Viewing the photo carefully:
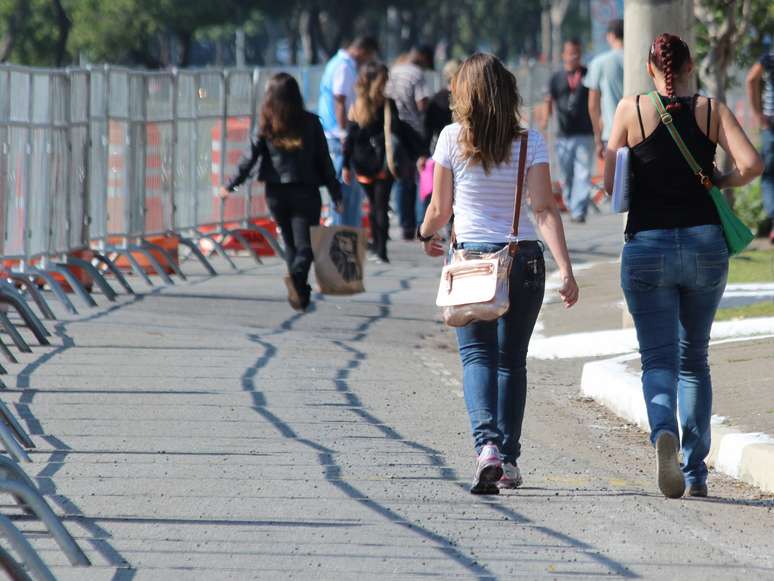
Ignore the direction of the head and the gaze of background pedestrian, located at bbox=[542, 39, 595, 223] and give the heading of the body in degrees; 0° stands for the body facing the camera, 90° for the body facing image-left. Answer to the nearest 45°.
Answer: approximately 0°

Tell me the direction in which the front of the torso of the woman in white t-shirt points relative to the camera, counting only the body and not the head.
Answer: away from the camera

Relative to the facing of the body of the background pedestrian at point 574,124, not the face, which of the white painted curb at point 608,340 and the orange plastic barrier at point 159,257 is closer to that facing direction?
the white painted curb

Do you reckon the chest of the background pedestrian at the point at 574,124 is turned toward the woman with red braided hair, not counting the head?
yes

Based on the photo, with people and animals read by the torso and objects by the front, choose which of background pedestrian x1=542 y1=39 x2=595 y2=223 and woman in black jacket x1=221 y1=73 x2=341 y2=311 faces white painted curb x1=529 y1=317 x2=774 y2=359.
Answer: the background pedestrian

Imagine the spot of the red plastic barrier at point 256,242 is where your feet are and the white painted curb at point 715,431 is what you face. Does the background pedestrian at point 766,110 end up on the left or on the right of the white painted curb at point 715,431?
left

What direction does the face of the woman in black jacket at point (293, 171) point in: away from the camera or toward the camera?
away from the camera

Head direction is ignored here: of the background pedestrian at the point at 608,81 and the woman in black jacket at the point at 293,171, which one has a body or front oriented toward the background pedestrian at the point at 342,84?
the woman in black jacket

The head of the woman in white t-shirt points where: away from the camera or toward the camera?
away from the camera

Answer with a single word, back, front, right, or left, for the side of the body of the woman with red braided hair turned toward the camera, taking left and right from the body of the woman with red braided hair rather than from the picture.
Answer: back

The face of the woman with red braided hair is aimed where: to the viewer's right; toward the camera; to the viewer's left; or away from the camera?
away from the camera

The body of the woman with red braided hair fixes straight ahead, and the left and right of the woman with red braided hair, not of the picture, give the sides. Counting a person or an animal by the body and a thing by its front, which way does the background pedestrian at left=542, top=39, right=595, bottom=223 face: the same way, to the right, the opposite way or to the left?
the opposite way

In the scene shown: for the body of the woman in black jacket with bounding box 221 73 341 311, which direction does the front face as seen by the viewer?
away from the camera
